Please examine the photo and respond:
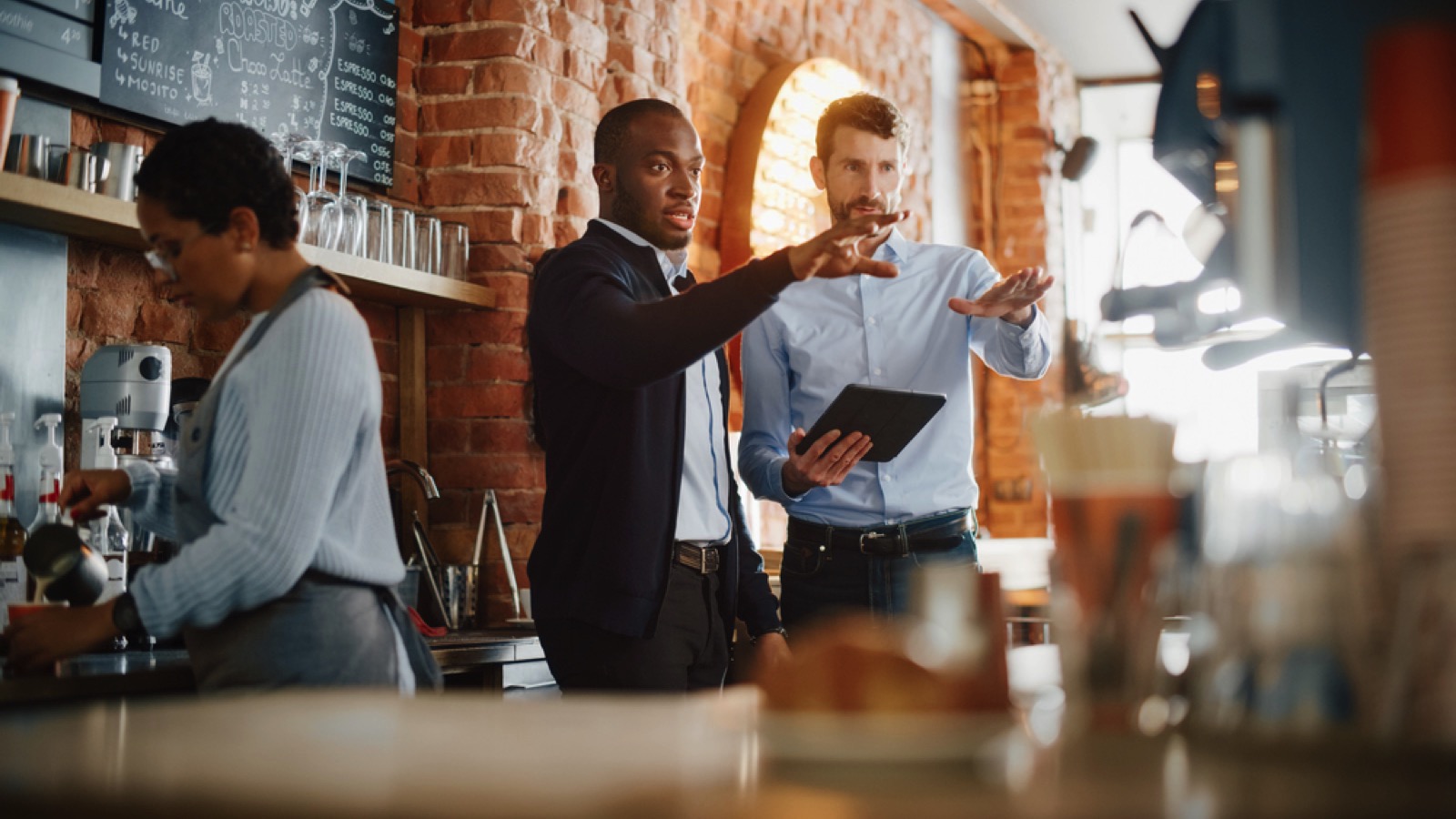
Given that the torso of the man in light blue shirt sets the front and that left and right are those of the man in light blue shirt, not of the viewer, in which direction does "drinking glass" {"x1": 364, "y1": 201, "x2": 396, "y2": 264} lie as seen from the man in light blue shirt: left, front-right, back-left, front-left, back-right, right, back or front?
right

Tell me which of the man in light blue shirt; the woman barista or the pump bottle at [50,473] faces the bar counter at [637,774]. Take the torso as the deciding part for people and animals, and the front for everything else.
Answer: the man in light blue shirt

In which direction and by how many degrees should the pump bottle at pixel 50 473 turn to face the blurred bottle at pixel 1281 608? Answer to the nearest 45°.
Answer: approximately 90° to its left

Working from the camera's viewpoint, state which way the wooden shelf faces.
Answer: facing the viewer and to the right of the viewer

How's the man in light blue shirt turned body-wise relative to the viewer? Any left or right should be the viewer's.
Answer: facing the viewer

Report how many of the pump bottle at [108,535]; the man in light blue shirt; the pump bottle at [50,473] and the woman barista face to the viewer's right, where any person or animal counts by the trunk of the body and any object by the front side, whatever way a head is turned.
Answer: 0

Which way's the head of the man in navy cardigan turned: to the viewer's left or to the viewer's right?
to the viewer's right

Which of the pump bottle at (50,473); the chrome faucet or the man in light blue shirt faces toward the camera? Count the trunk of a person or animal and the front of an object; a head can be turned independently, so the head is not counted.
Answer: the man in light blue shirt

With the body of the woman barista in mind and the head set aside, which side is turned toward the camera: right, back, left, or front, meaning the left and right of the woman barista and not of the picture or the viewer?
left

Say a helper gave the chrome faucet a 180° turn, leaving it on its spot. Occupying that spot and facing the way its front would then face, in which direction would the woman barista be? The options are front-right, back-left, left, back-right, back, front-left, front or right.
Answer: left

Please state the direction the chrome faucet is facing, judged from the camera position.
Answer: facing to the right of the viewer
